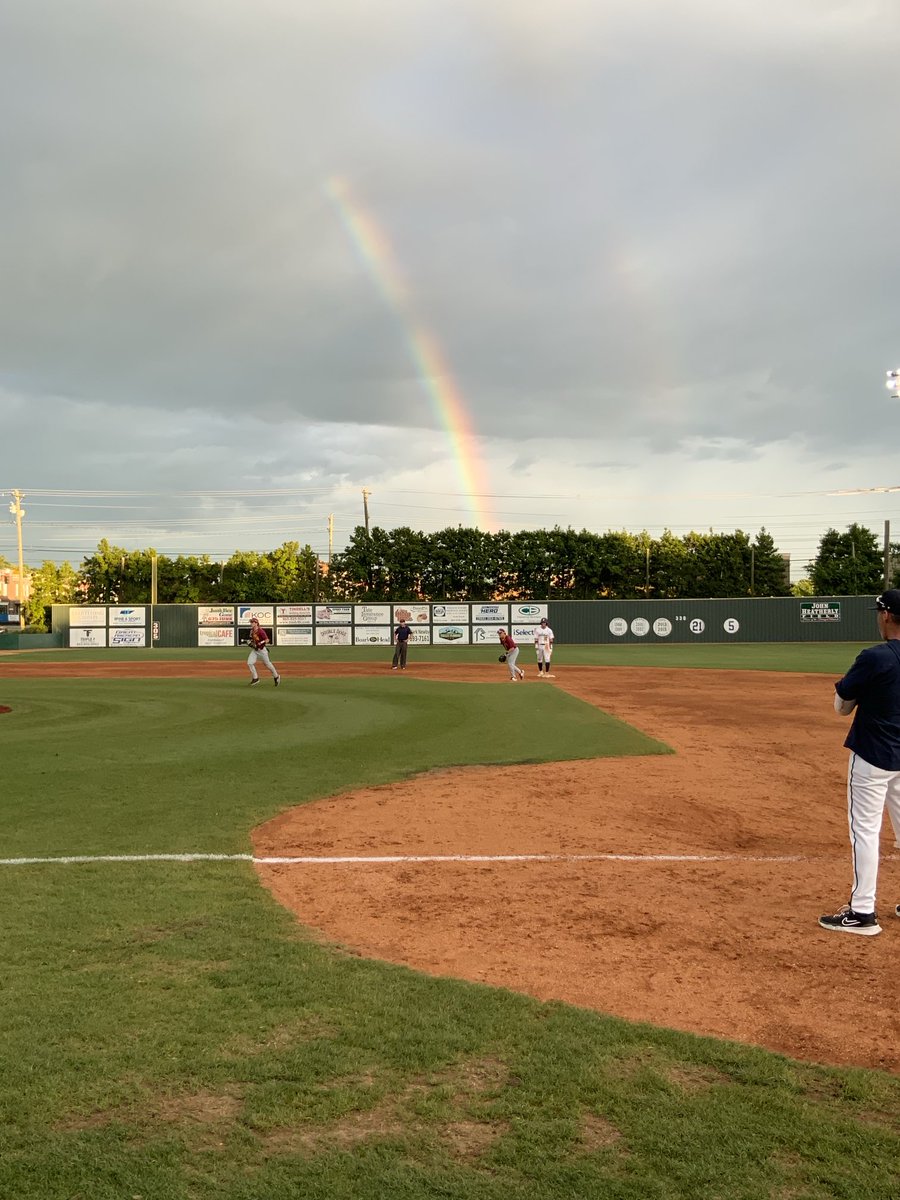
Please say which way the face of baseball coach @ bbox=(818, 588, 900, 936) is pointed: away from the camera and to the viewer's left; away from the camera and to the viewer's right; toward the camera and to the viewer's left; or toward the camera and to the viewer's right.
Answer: away from the camera and to the viewer's left

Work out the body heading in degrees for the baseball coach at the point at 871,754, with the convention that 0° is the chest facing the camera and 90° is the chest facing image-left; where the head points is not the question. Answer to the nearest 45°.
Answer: approximately 135°
